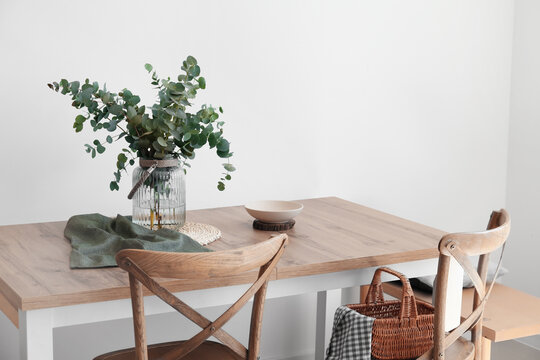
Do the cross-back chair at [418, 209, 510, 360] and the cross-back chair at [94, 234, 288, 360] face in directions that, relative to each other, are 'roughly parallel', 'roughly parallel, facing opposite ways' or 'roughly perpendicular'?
roughly parallel

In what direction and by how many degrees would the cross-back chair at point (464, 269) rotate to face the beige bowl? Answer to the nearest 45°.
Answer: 0° — it already faces it

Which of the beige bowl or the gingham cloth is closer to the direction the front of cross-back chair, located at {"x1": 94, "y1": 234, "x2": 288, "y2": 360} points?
the beige bowl

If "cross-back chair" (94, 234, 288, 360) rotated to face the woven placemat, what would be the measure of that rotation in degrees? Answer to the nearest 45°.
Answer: approximately 45° to its right

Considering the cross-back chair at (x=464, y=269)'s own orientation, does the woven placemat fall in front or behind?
in front

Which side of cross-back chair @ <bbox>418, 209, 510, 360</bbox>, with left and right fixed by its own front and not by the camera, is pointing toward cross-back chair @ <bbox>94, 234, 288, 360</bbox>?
left

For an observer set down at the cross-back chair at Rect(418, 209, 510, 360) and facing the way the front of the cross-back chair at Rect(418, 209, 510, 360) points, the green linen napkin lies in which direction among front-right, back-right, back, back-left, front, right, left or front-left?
front-left

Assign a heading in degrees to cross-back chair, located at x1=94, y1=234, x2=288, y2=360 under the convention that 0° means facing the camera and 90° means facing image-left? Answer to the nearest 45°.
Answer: approximately 135°

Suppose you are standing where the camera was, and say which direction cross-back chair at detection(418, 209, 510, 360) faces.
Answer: facing away from the viewer and to the left of the viewer

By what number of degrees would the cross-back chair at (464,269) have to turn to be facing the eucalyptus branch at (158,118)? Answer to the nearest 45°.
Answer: approximately 45° to its left

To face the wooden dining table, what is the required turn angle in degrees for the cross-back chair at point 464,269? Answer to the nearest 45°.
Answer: approximately 45° to its left

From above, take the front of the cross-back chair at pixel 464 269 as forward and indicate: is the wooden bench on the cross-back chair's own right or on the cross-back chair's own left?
on the cross-back chair's own right

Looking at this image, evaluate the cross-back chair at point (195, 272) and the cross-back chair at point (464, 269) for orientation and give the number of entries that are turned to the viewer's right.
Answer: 0

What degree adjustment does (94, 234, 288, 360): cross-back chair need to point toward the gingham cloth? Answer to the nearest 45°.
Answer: approximately 90° to its right

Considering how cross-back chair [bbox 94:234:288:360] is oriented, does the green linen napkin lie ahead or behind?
ahead

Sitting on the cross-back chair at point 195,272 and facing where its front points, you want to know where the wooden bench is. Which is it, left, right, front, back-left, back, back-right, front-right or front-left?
right

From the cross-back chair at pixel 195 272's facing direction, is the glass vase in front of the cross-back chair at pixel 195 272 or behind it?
in front
